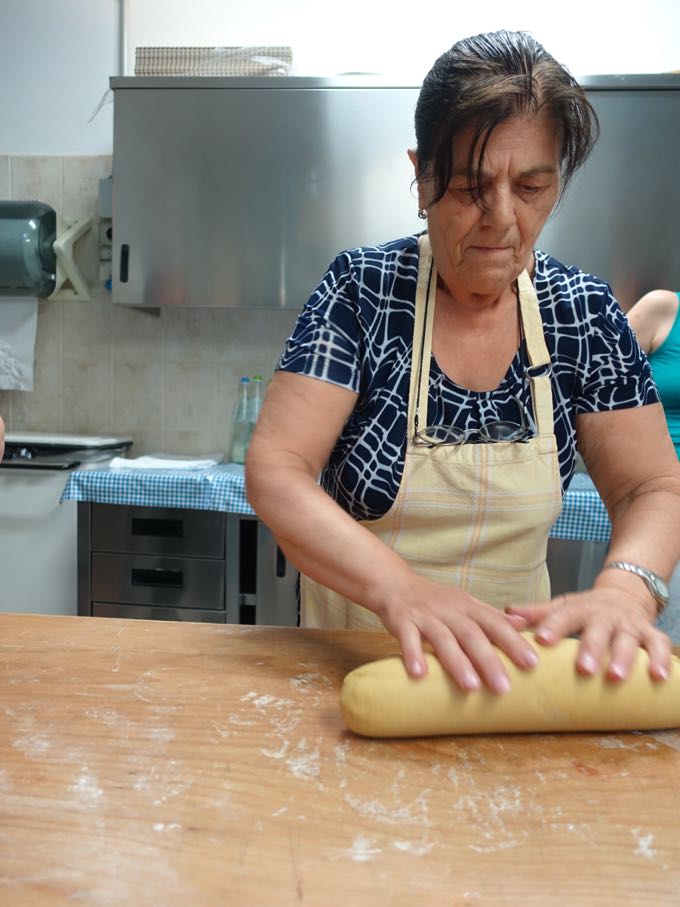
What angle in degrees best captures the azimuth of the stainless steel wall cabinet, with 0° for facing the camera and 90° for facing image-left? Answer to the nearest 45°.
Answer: approximately 0°

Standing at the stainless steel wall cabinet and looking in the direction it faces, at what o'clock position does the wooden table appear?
The wooden table is roughly at 12 o'clock from the stainless steel wall cabinet.

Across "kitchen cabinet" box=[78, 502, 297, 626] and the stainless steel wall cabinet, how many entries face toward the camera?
2

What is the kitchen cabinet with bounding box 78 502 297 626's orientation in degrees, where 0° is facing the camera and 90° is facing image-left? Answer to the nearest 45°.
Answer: approximately 0°
